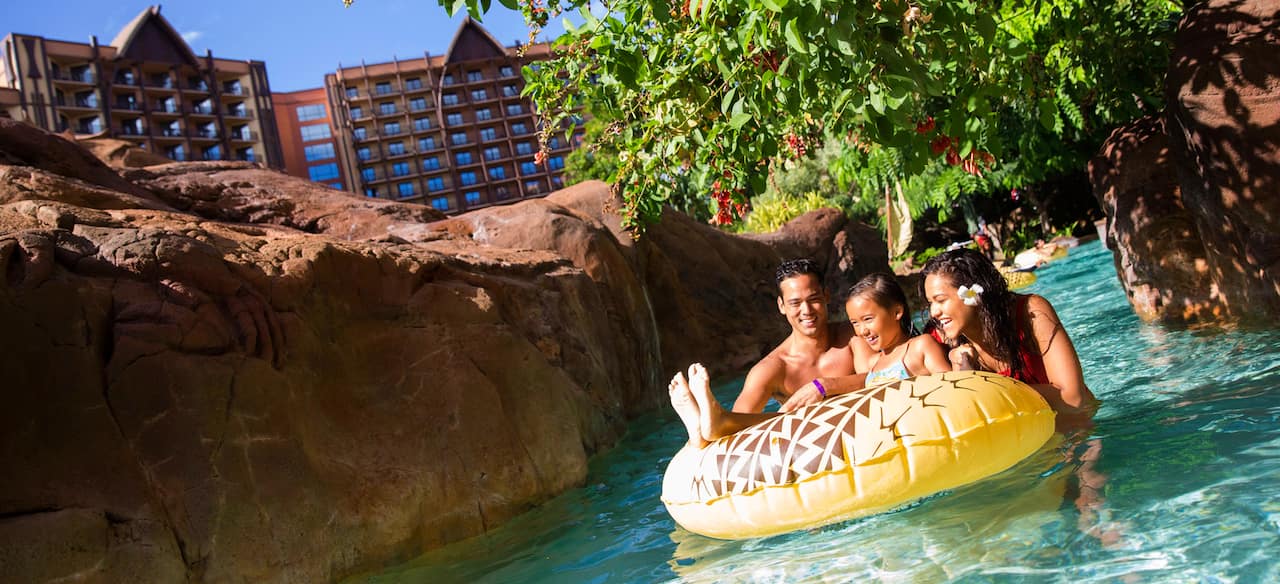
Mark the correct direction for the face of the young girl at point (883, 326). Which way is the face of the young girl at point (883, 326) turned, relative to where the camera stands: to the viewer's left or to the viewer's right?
to the viewer's left

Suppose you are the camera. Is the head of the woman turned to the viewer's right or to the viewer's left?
to the viewer's left

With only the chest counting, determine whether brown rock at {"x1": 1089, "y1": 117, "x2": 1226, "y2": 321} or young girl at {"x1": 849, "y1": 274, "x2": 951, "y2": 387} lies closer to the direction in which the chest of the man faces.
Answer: the young girl

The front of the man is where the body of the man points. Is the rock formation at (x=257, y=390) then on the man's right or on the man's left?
on the man's right

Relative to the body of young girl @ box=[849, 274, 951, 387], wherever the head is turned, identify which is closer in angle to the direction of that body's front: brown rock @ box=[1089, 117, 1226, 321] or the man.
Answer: the man

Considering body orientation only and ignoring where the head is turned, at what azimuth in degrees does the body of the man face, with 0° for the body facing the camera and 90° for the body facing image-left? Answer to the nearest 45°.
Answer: approximately 0°

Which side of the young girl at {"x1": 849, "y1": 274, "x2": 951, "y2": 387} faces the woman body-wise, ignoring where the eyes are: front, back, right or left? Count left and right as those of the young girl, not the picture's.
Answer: left

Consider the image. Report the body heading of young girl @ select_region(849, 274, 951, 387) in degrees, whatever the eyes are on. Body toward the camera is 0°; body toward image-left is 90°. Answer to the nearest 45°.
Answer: approximately 45°

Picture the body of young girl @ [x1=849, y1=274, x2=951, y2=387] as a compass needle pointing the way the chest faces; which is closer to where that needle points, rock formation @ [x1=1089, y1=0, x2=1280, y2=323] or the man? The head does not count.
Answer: the man
